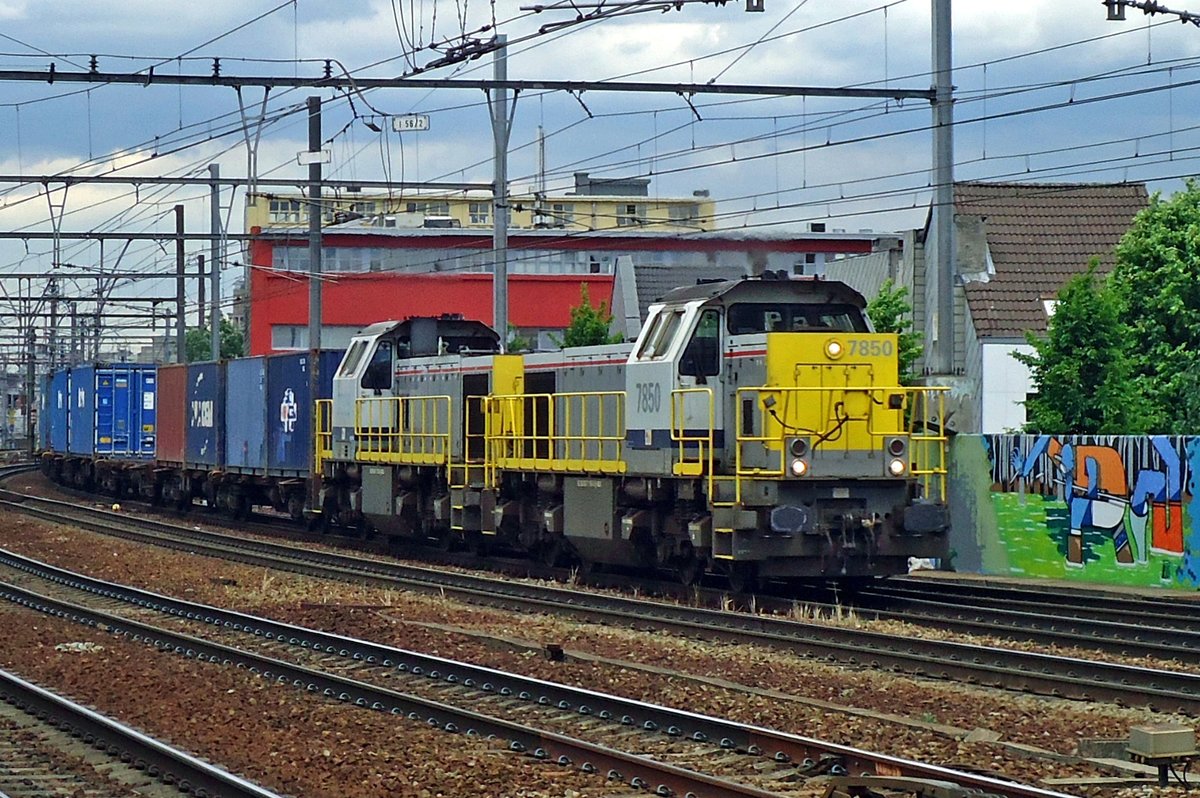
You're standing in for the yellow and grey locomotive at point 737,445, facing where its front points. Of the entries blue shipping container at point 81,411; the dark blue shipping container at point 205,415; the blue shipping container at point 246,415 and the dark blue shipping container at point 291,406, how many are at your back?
4

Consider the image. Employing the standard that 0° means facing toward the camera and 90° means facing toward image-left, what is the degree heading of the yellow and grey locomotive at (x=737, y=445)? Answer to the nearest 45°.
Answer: approximately 315°

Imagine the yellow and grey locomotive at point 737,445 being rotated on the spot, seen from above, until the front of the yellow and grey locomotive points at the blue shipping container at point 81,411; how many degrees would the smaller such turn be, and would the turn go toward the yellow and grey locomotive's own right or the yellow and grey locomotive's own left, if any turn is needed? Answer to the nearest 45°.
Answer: approximately 180°

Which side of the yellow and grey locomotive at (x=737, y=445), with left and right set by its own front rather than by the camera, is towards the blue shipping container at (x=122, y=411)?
back

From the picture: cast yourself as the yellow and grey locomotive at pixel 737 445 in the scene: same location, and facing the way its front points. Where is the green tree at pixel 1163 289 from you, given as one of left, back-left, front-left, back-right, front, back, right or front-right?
left

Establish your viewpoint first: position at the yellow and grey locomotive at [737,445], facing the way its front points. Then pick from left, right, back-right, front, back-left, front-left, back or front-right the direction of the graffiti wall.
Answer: left

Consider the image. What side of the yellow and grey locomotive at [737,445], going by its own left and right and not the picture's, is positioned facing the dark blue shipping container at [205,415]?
back

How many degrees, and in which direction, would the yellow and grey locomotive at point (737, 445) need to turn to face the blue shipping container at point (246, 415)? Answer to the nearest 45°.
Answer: approximately 180°

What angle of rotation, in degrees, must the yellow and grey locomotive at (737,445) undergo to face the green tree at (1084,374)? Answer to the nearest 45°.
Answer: approximately 90° to its left

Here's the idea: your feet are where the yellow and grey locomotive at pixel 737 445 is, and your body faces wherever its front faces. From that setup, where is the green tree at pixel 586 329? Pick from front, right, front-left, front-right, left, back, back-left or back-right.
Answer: back-left
